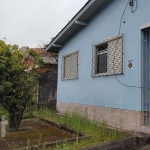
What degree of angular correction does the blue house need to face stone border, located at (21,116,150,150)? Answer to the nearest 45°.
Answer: approximately 45° to its left

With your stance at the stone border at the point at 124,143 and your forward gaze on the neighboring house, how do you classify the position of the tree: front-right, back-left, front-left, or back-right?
front-left

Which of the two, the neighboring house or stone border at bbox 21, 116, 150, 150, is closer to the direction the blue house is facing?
the stone border

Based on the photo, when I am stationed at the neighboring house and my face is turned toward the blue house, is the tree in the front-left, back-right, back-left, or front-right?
front-right

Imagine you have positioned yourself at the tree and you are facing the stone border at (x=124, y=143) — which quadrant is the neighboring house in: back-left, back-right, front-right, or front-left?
back-left

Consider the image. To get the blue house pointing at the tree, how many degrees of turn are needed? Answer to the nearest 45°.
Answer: approximately 45° to its right

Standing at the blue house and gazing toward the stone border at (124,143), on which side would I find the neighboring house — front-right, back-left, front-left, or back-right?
back-right

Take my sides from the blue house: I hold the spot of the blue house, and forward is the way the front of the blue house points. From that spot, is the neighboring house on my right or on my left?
on my right
